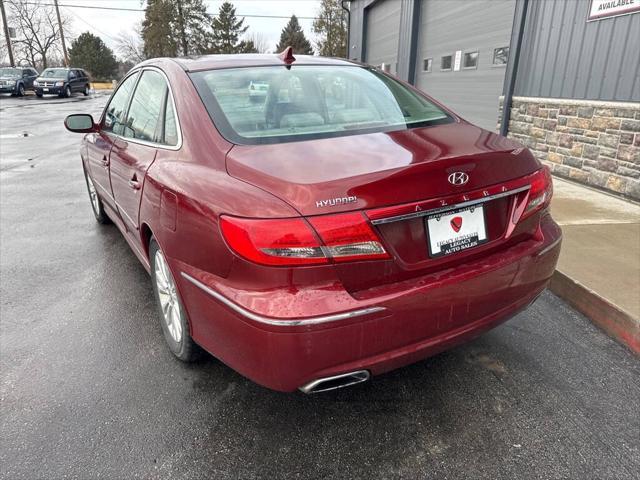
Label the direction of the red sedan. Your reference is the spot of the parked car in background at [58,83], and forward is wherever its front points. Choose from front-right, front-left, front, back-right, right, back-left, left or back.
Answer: front-left

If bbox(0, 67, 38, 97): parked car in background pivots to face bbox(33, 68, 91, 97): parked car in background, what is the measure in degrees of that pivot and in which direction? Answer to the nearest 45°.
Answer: approximately 90° to its left

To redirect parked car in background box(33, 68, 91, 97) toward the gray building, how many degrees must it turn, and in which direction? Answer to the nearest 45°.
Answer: approximately 45° to its left

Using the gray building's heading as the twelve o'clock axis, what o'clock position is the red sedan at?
The red sedan is roughly at 11 o'clock from the gray building.

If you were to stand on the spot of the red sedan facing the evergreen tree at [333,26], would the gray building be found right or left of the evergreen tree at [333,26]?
right

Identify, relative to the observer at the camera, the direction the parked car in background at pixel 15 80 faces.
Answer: facing the viewer and to the left of the viewer

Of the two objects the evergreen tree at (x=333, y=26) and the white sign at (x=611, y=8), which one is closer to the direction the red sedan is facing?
the evergreen tree

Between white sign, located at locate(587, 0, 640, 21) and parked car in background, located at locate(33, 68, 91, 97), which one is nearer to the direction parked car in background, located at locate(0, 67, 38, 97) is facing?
the white sign

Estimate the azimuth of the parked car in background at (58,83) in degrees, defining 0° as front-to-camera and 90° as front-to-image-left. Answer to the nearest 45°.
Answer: approximately 45°

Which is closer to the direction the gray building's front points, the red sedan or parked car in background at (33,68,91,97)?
the red sedan

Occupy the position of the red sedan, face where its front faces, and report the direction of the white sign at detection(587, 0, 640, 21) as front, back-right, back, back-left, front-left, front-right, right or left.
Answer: right

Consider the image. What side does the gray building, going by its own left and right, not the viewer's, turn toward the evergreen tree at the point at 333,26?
right
